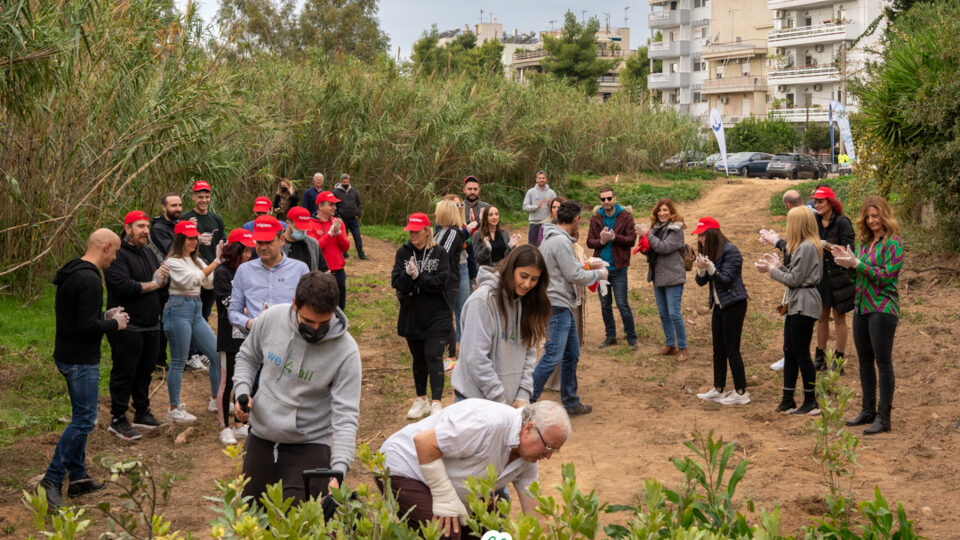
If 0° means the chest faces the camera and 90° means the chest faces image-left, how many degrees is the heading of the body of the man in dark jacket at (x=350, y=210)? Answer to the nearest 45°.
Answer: approximately 0°

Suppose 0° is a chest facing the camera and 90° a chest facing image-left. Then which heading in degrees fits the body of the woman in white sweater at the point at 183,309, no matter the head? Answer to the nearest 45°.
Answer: approximately 315°

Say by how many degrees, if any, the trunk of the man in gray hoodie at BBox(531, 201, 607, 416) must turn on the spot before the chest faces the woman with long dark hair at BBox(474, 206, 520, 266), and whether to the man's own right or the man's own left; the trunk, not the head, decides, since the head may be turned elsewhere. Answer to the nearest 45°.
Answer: approximately 90° to the man's own left

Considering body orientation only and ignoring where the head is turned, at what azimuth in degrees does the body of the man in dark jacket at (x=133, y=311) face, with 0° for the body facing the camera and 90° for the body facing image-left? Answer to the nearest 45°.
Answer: approximately 315°

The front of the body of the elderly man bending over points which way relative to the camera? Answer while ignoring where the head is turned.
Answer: to the viewer's right

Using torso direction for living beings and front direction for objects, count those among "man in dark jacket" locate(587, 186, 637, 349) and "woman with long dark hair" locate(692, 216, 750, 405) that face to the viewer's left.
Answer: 1

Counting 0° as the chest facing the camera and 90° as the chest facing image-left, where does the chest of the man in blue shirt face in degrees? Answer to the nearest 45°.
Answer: approximately 0°

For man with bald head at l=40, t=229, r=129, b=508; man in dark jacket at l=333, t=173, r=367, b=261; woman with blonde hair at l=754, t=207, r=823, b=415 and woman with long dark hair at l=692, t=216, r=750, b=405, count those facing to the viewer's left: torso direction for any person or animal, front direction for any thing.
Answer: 2

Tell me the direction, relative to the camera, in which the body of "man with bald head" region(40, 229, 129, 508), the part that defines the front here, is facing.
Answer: to the viewer's right

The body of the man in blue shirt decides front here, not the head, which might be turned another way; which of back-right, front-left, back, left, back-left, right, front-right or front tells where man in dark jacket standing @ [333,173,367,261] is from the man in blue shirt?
back

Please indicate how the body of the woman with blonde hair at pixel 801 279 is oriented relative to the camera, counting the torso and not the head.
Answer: to the viewer's left

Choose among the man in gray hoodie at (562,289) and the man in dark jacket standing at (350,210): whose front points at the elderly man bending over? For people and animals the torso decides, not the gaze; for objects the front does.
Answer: the man in dark jacket standing
